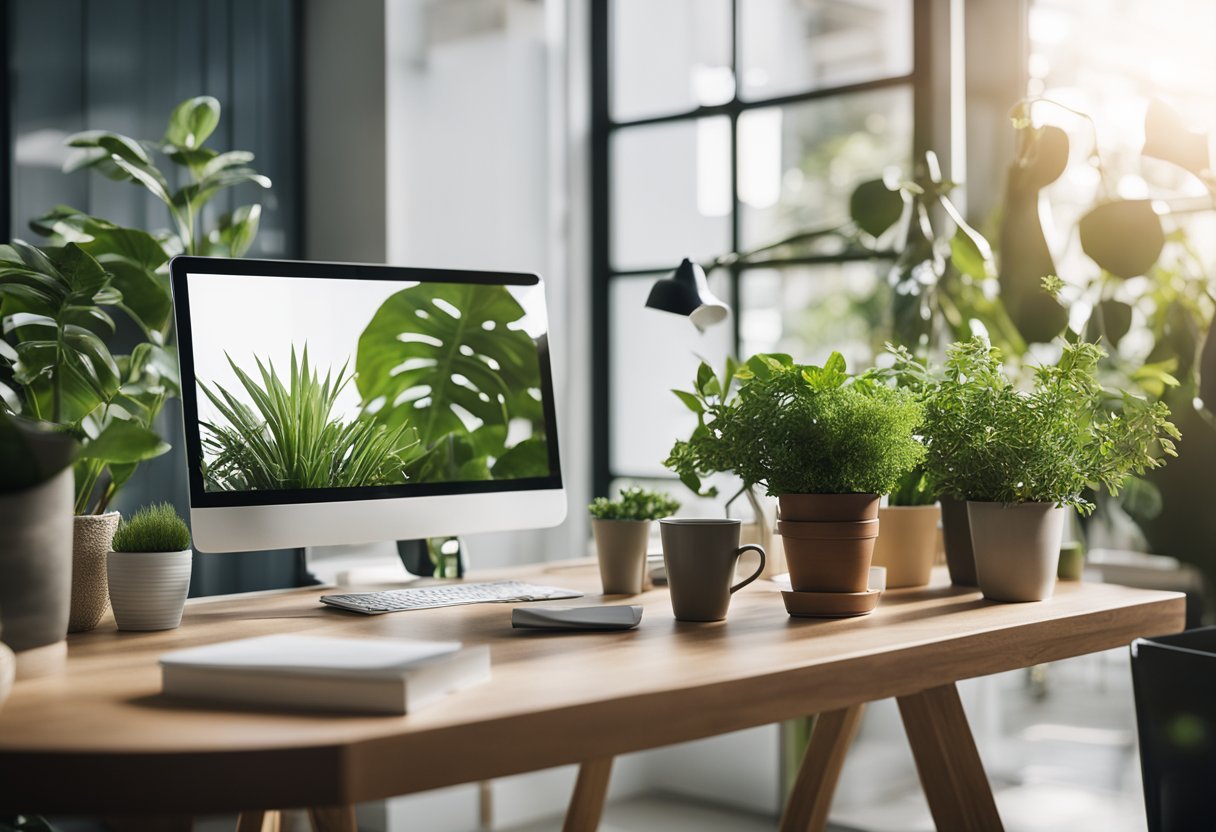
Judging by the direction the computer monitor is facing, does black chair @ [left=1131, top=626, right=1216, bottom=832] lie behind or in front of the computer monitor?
in front

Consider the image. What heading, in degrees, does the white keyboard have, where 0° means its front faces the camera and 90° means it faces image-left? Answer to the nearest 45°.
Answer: approximately 315°

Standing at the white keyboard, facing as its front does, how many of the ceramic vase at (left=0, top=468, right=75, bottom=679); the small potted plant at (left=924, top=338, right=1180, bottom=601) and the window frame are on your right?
1

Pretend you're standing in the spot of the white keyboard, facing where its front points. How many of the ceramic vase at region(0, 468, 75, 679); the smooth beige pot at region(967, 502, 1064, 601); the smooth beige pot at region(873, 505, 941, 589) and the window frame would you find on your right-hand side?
1

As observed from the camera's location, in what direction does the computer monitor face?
facing the viewer and to the right of the viewer

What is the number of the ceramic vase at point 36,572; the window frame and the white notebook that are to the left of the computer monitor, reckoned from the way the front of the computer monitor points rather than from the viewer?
1

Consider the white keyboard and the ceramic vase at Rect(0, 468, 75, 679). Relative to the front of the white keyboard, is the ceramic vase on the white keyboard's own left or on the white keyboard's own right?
on the white keyboard's own right

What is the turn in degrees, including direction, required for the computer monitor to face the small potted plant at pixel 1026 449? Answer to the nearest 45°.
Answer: approximately 45° to its left

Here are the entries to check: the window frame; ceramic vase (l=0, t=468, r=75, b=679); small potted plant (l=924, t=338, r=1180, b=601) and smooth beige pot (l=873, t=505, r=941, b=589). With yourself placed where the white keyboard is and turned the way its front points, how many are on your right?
1

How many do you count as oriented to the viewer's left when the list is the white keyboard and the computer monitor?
0
